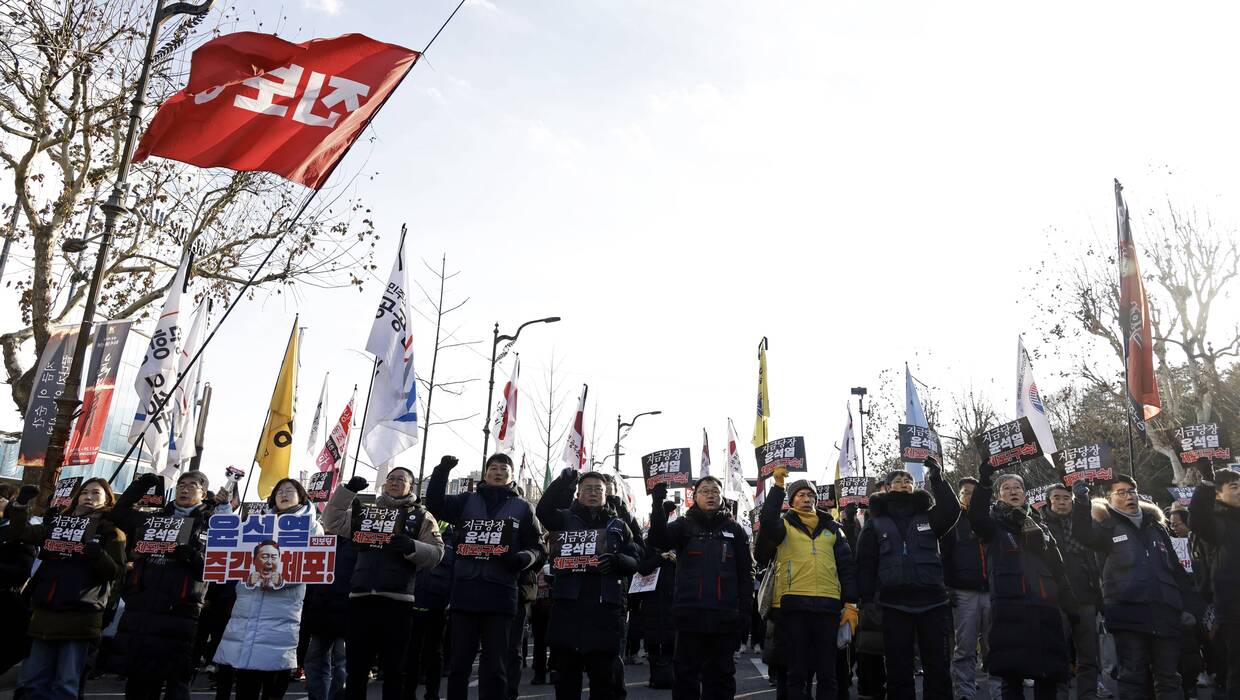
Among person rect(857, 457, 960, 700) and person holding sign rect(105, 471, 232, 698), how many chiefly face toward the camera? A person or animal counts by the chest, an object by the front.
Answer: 2

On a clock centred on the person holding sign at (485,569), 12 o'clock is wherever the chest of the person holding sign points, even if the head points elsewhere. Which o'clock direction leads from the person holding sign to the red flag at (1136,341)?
The red flag is roughly at 8 o'clock from the person holding sign.

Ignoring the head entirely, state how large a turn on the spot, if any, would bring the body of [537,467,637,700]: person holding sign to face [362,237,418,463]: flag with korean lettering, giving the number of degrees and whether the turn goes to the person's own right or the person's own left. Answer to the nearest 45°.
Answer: approximately 135° to the person's own right

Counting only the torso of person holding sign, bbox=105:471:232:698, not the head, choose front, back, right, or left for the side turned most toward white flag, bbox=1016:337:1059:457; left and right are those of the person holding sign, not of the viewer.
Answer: left

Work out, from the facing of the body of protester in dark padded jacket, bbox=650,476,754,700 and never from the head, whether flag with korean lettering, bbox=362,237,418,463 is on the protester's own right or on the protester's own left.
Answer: on the protester's own right

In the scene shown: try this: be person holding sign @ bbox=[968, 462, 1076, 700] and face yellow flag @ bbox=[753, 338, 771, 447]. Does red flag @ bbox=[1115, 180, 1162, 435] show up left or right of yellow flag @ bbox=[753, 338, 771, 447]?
right

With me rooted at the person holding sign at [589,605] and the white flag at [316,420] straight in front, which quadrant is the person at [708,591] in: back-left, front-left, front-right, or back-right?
back-right

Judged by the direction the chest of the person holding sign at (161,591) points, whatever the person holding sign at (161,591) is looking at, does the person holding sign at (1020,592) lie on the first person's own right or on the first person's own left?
on the first person's own left
